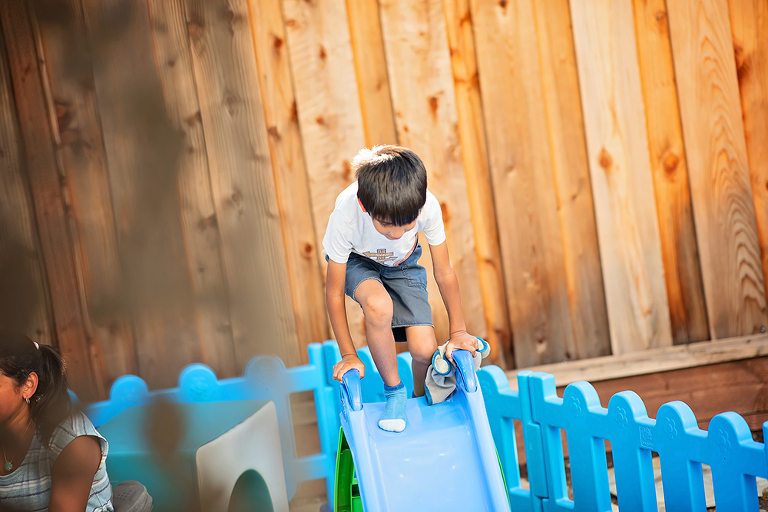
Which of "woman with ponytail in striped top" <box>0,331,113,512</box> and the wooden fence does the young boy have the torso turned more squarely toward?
the woman with ponytail in striped top

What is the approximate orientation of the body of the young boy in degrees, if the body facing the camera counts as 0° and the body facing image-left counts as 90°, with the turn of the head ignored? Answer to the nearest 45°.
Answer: approximately 0°
